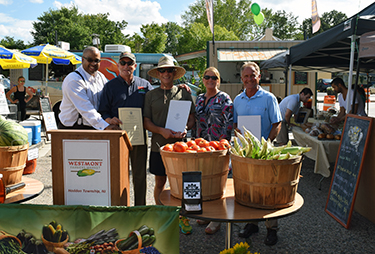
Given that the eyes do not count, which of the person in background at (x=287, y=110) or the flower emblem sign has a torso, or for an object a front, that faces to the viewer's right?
the person in background

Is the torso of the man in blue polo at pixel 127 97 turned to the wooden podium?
yes

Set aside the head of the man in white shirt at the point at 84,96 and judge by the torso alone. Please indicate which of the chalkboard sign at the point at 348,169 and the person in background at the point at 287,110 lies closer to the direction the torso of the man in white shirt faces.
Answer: the chalkboard sign

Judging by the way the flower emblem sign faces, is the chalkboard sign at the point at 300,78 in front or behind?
behind

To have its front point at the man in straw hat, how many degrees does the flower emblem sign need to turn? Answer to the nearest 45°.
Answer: approximately 180°

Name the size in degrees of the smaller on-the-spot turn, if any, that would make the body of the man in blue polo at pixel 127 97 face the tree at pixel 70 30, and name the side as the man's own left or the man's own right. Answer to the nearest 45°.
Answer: approximately 180°

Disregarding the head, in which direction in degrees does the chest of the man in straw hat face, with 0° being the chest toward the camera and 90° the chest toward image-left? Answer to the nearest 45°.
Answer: approximately 0°

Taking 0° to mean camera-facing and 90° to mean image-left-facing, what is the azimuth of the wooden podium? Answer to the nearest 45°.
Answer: approximately 0°

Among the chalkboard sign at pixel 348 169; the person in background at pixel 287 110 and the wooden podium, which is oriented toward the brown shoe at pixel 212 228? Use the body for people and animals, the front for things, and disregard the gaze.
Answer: the chalkboard sign
